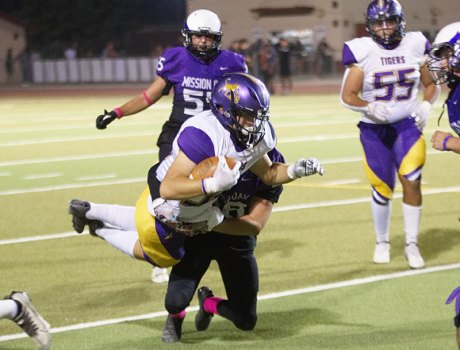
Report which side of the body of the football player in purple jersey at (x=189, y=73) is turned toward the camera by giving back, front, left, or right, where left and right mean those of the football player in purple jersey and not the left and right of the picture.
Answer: front

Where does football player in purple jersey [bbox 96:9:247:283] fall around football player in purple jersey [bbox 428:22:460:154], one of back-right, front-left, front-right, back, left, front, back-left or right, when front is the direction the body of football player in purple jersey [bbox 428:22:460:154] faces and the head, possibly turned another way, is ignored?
front-right

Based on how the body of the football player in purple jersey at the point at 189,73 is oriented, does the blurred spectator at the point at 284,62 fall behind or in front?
behind

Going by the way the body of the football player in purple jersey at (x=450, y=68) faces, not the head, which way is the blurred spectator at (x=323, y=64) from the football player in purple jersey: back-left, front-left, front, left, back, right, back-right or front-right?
right

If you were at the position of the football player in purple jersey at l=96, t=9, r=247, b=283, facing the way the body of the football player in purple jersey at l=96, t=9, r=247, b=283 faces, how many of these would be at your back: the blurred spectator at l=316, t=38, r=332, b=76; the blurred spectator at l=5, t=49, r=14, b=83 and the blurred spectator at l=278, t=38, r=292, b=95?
3

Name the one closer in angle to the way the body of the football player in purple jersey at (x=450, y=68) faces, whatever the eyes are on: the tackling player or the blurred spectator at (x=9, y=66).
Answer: the tackling player

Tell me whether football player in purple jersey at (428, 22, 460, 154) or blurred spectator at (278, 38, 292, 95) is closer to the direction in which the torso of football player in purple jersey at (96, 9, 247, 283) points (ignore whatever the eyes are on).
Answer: the football player in purple jersey

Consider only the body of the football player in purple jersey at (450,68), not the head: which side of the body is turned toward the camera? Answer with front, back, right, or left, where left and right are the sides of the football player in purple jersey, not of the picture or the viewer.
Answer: left

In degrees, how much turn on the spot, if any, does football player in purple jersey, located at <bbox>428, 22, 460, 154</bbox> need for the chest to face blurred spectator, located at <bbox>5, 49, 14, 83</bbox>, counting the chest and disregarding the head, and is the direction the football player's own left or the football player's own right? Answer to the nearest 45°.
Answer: approximately 45° to the football player's own right

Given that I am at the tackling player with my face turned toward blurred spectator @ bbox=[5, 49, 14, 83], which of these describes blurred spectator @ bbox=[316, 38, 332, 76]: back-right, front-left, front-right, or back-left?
front-right

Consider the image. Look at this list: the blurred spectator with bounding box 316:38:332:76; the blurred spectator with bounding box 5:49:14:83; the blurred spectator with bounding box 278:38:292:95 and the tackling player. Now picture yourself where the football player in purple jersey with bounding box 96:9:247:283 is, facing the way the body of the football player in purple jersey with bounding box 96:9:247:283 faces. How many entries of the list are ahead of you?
1

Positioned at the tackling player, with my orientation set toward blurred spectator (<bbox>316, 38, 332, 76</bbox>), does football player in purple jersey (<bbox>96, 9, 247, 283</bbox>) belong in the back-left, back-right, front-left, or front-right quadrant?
front-left

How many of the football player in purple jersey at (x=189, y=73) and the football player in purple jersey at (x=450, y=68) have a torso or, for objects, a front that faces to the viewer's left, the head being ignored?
1

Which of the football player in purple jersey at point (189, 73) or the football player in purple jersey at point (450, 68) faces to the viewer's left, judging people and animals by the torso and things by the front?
the football player in purple jersey at point (450, 68)

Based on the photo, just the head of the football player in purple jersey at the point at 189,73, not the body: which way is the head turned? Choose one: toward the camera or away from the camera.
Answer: toward the camera

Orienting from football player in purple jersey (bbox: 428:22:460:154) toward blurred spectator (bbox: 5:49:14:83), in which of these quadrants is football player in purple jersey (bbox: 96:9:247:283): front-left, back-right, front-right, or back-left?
front-left

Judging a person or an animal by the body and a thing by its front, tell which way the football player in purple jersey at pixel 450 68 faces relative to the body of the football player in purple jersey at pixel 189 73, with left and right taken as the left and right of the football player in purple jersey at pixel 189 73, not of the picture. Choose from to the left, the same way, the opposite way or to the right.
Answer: to the right

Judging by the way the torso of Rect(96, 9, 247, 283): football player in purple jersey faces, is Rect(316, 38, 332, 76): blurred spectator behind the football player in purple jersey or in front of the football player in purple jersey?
behind
